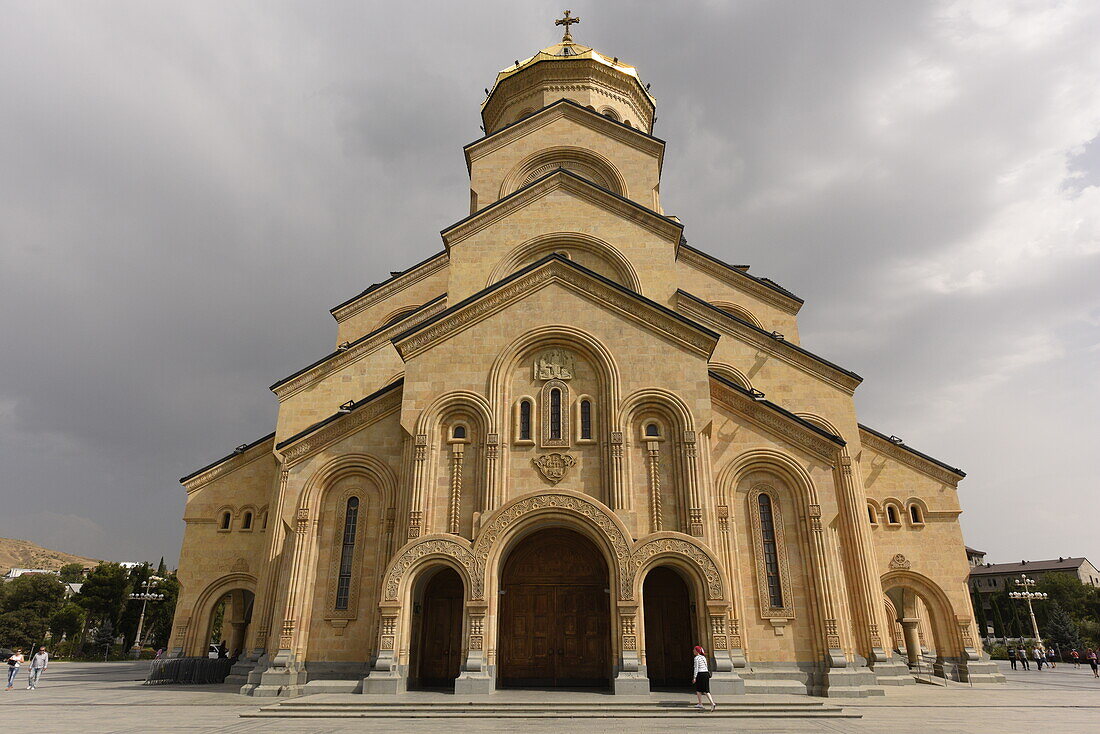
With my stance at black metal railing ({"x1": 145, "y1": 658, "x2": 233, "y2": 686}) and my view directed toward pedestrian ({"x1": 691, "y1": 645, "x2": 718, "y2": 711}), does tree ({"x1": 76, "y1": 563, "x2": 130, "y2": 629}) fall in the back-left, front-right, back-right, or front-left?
back-left

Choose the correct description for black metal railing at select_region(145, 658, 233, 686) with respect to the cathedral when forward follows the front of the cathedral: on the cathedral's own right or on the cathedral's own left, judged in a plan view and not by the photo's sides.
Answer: on the cathedral's own right

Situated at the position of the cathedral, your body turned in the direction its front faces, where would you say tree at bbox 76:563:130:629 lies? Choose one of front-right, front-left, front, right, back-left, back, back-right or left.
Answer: back-right

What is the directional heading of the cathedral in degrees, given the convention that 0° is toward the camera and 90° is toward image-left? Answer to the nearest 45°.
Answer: approximately 0°

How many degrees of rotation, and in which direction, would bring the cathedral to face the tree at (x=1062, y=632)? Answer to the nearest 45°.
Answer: approximately 135° to its left
